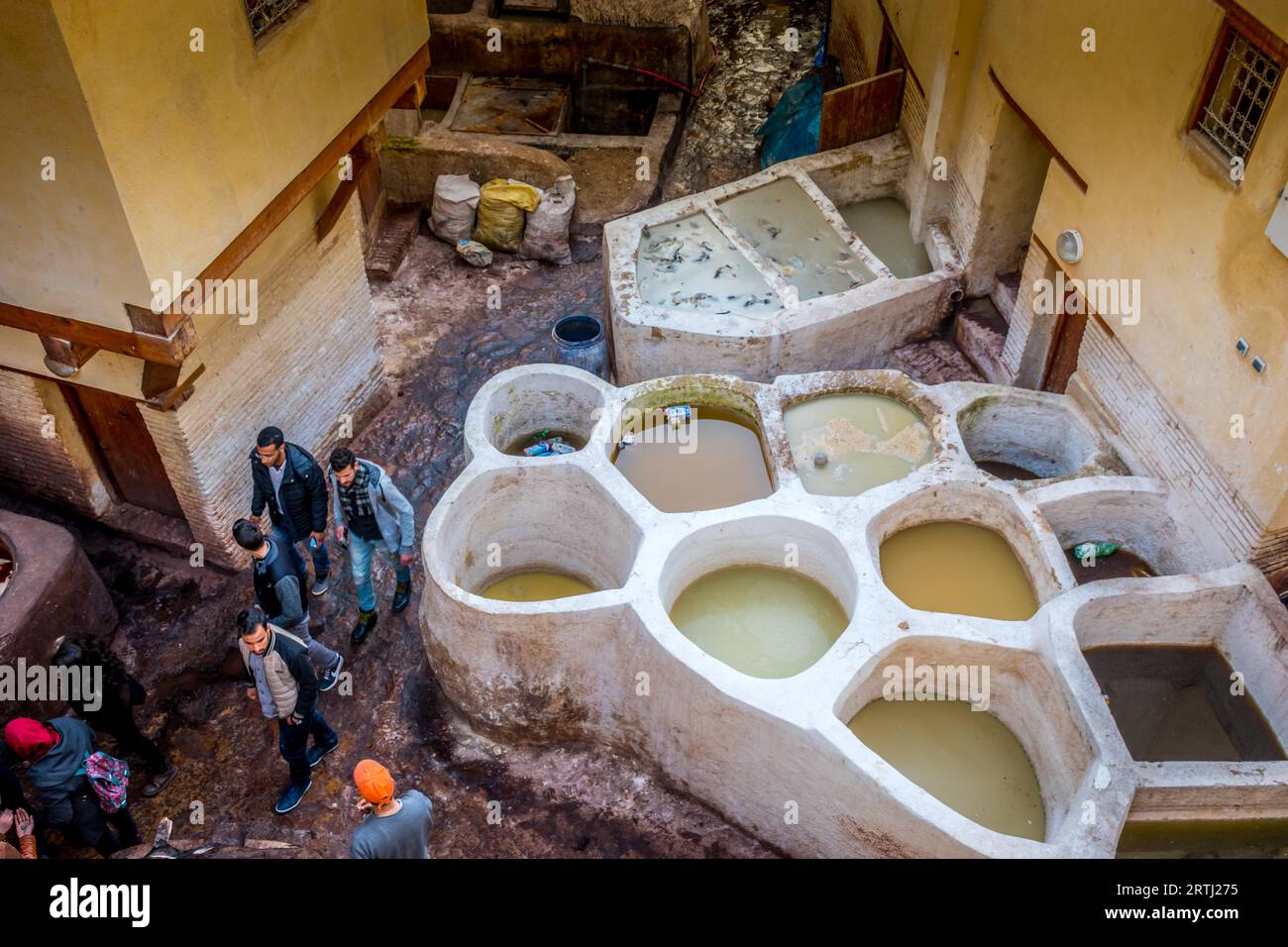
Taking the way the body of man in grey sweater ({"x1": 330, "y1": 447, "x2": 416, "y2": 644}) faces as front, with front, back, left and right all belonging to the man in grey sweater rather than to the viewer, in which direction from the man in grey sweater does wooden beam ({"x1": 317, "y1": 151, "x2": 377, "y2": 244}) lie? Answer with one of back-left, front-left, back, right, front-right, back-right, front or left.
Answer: back-right

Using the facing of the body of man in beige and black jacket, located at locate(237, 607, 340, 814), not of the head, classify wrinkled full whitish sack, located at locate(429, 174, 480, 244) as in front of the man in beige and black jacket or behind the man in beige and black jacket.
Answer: behind

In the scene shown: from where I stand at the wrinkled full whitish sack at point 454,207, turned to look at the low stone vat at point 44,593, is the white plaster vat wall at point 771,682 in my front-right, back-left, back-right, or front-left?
front-left

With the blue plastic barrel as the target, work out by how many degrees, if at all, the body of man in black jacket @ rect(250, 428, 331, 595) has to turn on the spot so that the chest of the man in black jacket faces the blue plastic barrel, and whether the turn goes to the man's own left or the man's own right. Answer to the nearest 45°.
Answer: approximately 180°

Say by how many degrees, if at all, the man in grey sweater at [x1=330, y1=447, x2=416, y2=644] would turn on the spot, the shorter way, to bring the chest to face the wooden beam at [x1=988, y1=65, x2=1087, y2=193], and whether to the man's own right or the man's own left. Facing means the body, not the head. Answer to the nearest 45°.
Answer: approximately 135° to the man's own left

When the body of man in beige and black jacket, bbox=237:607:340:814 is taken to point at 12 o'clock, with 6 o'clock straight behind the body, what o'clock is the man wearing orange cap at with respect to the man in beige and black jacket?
The man wearing orange cap is roughly at 10 o'clock from the man in beige and black jacket.

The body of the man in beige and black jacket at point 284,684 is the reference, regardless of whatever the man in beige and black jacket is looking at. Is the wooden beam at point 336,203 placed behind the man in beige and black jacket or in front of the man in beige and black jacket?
behind

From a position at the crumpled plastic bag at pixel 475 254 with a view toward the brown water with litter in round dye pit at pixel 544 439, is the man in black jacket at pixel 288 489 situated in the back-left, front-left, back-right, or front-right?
front-right

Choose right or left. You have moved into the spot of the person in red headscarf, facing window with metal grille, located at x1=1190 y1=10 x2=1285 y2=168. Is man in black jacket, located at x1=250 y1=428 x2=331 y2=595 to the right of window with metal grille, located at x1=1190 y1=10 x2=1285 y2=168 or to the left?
left

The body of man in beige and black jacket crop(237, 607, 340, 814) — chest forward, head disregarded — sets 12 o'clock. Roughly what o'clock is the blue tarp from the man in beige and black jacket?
The blue tarp is roughly at 6 o'clock from the man in beige and black jacket.

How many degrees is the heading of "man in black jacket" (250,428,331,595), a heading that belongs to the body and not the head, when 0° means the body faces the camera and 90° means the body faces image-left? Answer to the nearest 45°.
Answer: approximately 45°

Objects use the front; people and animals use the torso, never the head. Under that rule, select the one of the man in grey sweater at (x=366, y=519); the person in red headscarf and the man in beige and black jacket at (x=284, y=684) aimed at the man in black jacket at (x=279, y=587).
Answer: the man in grey sweater

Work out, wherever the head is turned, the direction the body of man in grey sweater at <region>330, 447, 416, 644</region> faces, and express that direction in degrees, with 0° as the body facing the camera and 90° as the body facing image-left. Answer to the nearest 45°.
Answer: approximately 45°

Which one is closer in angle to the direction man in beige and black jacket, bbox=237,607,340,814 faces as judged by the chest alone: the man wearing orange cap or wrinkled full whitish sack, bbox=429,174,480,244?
the man wearing orange cap
